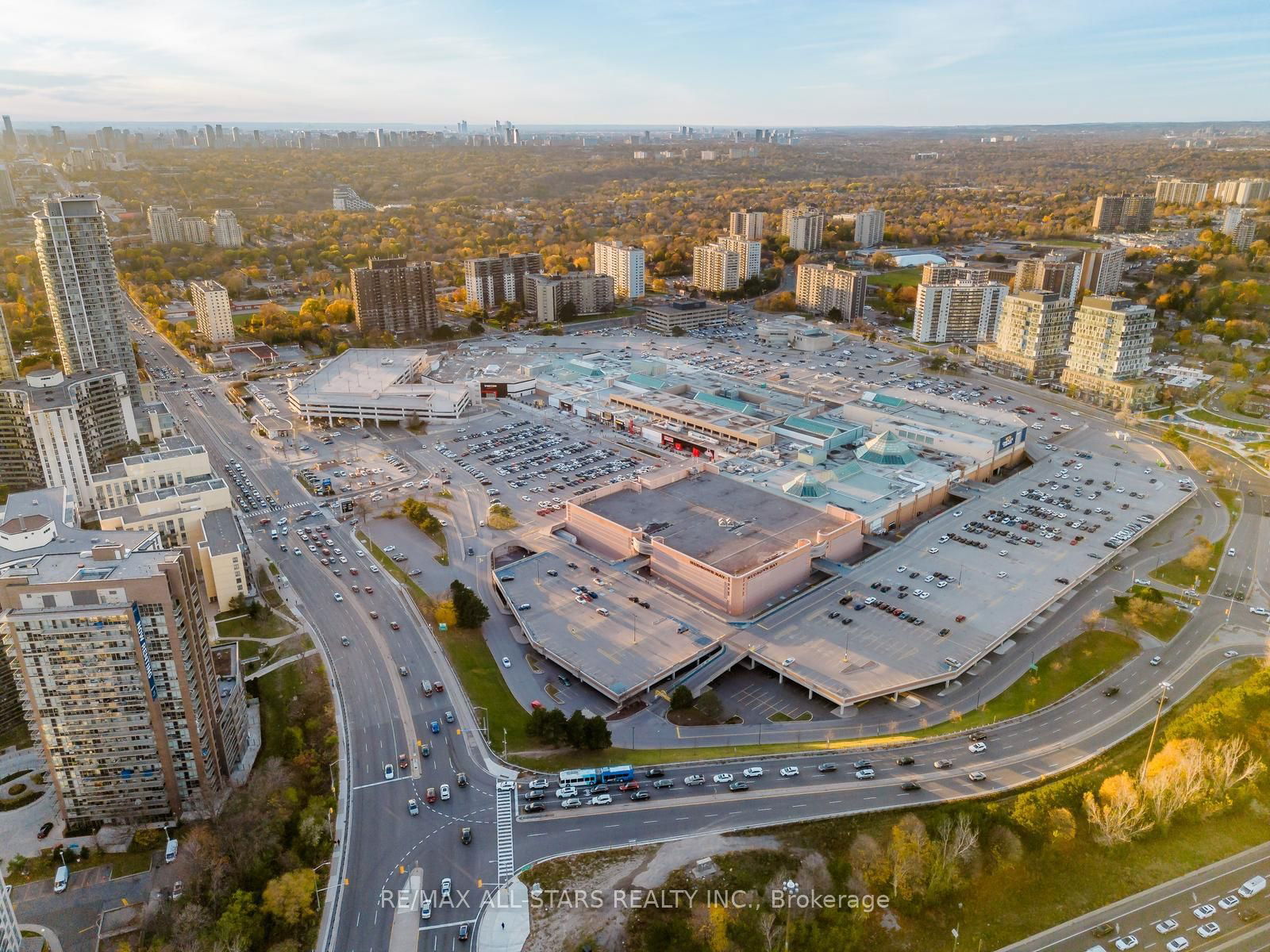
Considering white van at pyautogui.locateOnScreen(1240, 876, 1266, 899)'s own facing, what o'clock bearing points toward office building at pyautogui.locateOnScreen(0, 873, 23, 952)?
The office building is roughly at 12 o'clock from the white van.

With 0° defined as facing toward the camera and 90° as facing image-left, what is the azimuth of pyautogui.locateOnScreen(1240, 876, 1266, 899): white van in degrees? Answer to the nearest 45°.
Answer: approximately 45°

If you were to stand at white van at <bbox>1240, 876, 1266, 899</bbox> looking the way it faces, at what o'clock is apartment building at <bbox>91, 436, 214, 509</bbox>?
The apartment building is roughly at 1 o'clock from the white van.

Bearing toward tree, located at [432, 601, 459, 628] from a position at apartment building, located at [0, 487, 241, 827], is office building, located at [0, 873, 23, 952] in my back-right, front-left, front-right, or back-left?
back-right

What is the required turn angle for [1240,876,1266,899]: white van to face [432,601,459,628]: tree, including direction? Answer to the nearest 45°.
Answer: approximately 45° to its right

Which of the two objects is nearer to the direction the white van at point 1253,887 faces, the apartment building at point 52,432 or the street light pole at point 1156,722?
the apartment building

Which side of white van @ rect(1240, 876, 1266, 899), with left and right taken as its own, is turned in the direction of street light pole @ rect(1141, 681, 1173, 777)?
right

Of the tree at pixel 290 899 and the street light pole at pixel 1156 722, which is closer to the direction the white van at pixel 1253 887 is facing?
the tree

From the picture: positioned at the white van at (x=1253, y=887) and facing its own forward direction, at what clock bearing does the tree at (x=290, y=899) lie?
The tree is roughly at 12 o'clock from the white van.
